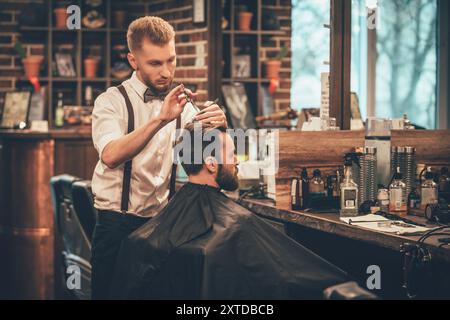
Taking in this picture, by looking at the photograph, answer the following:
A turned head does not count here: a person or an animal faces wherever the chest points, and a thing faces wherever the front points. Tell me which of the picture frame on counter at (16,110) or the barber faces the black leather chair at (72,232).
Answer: the picture frame on counter

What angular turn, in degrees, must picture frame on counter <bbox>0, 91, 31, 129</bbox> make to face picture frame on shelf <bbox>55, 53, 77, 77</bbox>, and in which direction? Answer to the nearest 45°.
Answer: approximately 135° to its left

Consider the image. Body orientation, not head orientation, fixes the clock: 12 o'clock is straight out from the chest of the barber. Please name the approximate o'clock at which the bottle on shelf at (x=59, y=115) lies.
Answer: The bottle on shelf is roughly at 7 o'clock from the barber.

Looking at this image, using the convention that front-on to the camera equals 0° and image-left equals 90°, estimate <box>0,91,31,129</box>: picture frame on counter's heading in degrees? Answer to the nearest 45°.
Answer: approximately 0°

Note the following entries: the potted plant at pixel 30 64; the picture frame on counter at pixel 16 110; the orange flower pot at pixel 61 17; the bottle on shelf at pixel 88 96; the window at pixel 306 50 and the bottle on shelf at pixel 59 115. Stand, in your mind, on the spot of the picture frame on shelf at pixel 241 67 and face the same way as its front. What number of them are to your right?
5

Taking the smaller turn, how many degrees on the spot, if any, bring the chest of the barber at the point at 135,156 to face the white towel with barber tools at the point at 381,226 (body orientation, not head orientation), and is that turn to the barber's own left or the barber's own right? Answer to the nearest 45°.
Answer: approximately 45° to the barber's own left

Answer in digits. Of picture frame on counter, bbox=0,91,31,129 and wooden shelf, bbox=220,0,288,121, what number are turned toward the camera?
2

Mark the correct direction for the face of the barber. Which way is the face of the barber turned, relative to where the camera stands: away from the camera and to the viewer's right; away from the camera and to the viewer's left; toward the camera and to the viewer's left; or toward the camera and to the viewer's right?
toward the camera and to the viewer's right

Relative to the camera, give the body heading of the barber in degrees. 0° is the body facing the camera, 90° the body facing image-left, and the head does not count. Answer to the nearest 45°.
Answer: approximately 315°
